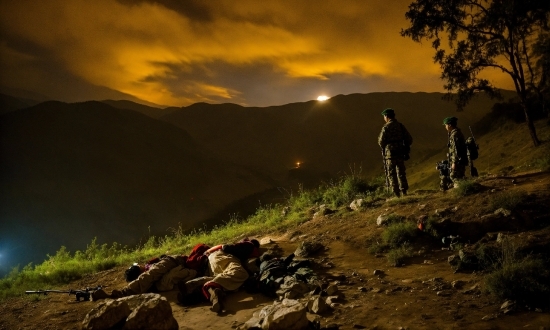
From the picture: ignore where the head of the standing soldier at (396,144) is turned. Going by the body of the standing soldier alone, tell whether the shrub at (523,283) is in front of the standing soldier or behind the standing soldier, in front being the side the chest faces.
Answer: behind

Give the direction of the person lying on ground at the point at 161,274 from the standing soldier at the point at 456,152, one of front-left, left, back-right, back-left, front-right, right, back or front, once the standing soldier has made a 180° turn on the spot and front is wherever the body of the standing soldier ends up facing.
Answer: back-right

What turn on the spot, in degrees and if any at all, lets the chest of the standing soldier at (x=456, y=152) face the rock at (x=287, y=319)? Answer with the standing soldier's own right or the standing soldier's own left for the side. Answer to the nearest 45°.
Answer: approximately 90° to the standing soldier's own left

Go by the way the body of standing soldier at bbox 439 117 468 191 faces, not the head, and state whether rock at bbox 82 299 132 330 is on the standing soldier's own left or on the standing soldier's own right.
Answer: on the standing soldier's own left

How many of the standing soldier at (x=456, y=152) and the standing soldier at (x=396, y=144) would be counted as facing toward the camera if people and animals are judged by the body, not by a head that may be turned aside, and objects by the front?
0

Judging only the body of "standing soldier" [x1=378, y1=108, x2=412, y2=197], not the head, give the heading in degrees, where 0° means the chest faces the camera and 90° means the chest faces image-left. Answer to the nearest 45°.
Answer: approximately 135°

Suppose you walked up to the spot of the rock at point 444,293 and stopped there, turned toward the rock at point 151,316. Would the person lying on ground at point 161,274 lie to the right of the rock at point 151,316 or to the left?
right

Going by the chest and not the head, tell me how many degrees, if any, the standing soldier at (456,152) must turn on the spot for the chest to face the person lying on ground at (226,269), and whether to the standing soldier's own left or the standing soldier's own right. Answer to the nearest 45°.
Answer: approximately 45° to the standing soldier's own left

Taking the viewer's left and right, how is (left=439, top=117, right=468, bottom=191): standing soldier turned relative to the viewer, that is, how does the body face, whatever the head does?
facing to the left of the viewer

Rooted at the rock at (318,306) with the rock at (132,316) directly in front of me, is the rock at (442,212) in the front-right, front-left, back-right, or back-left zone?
back-right

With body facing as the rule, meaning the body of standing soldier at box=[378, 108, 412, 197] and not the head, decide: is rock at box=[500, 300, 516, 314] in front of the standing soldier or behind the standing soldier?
behind
